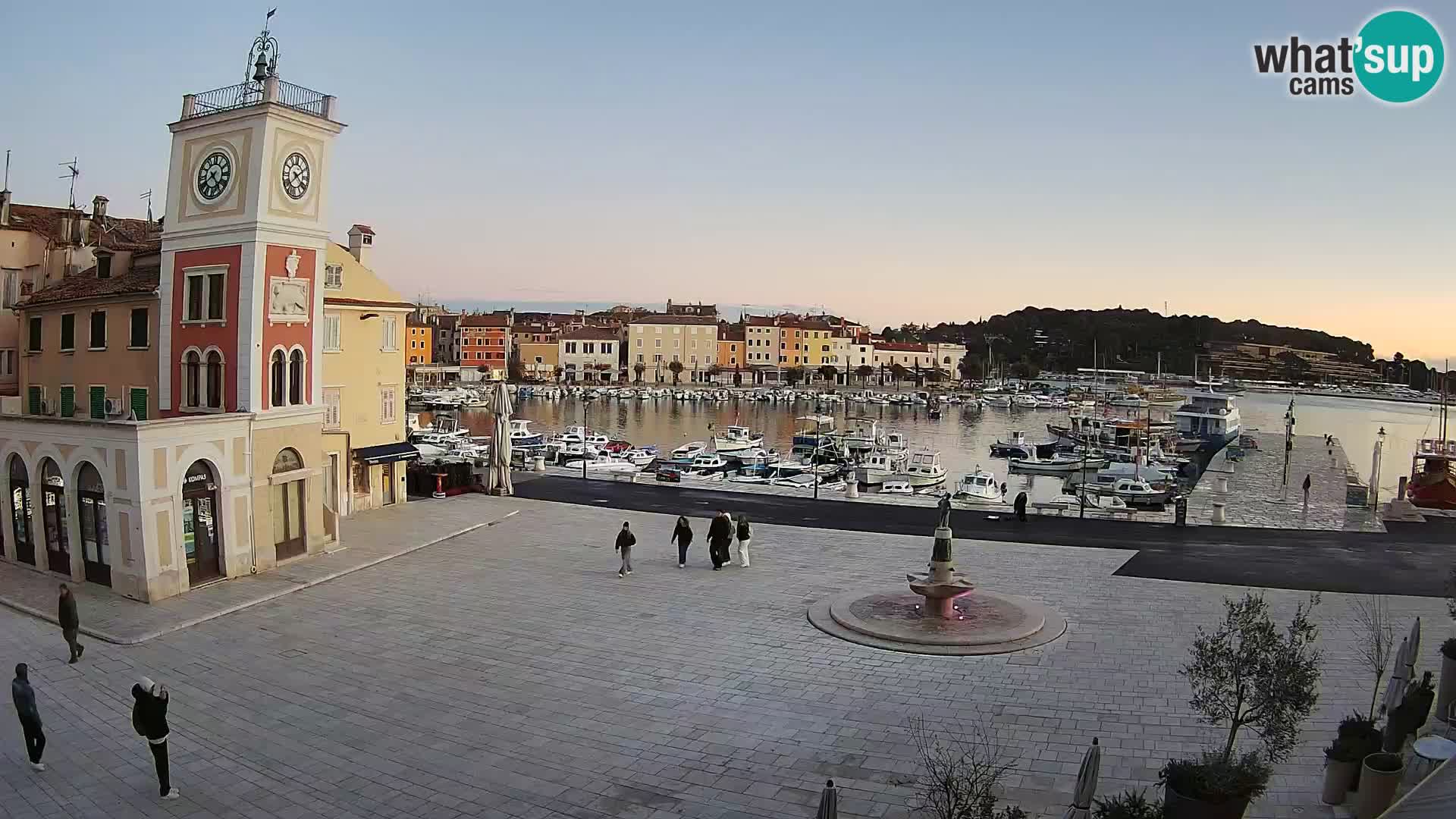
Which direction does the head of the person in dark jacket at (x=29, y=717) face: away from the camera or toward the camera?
away from the camera

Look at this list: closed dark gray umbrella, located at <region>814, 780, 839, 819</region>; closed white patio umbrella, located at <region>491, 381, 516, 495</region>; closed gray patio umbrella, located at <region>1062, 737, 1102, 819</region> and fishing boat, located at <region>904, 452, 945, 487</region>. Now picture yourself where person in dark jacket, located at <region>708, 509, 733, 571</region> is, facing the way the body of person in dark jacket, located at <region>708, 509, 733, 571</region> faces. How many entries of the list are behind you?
2

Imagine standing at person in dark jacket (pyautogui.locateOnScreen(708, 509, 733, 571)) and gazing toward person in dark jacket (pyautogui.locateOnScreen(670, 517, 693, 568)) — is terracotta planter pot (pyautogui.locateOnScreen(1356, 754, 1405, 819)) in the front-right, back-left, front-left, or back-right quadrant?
back-left
